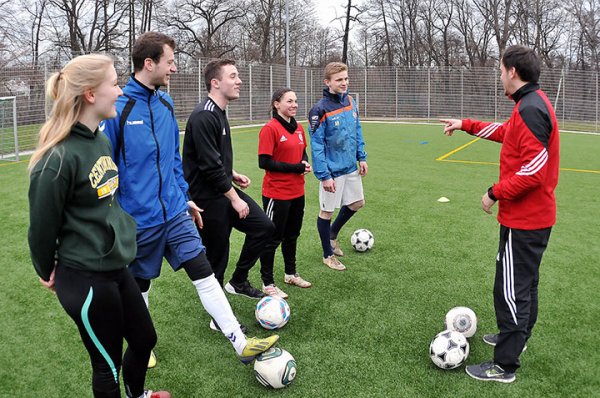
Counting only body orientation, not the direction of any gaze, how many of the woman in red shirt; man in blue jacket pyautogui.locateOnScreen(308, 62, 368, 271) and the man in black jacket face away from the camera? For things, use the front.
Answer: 0

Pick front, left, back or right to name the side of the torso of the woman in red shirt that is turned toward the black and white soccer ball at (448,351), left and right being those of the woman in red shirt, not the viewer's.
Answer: front

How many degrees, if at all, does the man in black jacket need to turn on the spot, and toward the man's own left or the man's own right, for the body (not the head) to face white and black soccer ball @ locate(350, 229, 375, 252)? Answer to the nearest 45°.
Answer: approximately 45° to the man's own left

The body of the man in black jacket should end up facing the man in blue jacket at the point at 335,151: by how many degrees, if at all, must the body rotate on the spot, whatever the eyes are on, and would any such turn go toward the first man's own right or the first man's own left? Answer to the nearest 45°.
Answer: approximately 45° to the first man's own left

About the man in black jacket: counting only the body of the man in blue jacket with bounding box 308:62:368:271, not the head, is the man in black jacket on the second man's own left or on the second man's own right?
on the second man's own right

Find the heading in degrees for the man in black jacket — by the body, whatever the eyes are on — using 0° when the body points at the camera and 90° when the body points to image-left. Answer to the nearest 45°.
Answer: approximately 270°

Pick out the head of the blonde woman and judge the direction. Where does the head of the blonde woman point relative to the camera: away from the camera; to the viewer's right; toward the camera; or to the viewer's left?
to the viewer's right

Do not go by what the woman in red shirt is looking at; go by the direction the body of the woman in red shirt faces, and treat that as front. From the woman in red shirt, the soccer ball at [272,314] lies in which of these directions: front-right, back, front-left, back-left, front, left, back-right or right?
front-right

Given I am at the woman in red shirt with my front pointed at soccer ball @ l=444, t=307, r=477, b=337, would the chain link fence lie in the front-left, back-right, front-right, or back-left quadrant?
back-left

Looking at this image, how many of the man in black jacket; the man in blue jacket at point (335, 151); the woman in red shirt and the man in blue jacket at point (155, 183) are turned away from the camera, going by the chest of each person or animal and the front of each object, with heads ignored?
0

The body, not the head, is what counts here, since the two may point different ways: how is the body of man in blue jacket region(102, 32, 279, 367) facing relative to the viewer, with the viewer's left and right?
facing the viewer and to the right of the viewer

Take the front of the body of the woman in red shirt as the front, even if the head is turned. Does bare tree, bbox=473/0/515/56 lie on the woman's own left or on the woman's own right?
on the woman's own left

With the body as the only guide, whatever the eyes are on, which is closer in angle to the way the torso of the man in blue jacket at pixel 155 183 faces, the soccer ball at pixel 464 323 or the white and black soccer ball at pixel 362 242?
the soccer ball
